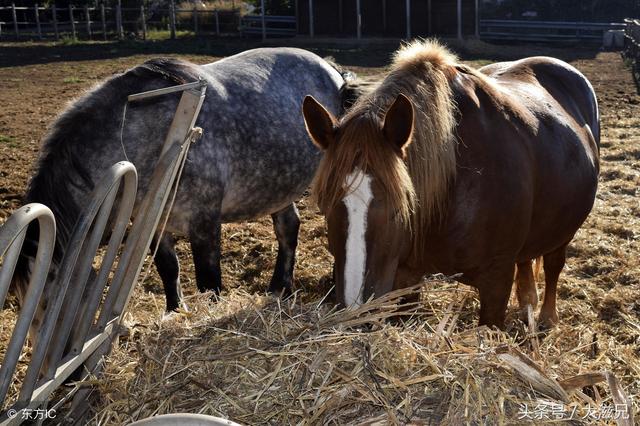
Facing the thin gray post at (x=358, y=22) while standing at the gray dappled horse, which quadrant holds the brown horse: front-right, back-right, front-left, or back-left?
back-right

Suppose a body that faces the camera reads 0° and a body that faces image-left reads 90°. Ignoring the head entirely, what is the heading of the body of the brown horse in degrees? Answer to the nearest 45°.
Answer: approximately 45°

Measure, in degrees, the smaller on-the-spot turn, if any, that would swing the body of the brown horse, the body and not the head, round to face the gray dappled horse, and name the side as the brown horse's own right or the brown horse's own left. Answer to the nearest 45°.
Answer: approximately 90° to the brown horse's own right

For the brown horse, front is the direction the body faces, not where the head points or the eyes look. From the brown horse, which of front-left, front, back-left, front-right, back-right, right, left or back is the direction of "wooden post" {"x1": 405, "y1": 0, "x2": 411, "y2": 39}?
back-right

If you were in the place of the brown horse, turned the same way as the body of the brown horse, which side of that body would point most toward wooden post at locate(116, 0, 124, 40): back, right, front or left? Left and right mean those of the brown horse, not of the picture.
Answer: right

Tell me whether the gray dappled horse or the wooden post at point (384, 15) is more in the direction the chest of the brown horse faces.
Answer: the gray dappled horse

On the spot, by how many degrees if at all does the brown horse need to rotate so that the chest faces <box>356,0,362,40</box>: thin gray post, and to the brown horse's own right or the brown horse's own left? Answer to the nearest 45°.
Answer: approximately 135° to the brown horse's own right

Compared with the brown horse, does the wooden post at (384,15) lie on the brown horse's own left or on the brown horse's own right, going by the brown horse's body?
on the brown horse's own right
